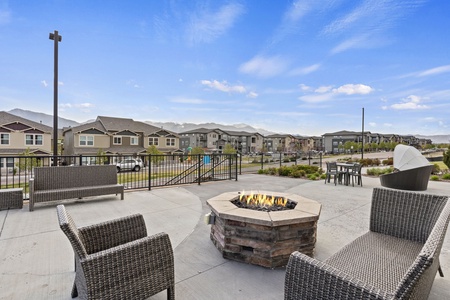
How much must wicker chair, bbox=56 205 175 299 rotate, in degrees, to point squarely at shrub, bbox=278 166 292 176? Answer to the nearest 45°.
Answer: approximately 45° to its left

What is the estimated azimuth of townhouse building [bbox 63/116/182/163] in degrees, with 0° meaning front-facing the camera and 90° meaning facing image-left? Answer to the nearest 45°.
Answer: approximately 315°

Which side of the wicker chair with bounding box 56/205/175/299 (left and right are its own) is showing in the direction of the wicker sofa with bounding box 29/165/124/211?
left

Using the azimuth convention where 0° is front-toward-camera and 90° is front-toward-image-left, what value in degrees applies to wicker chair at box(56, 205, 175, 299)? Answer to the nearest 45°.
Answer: approximately 270°

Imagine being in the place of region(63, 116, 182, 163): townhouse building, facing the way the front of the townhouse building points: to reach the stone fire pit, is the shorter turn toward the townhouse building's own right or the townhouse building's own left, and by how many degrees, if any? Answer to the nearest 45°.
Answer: approximately 45° to the townhouse building's own right

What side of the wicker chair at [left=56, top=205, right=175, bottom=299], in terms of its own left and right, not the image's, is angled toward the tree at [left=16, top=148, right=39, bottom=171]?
left

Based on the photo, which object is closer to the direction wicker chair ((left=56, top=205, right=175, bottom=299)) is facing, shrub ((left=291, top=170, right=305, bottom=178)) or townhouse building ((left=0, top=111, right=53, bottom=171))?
the shrub

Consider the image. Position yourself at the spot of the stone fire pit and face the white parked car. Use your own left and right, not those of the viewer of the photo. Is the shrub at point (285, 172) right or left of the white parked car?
right
